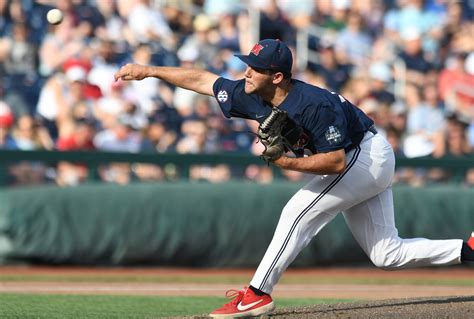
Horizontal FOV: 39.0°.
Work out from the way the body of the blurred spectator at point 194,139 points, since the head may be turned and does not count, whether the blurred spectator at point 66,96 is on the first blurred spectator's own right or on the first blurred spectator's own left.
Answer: on the first blurred spectator's own right

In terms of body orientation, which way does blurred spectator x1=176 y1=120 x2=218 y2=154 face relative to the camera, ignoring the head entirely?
toward the camera

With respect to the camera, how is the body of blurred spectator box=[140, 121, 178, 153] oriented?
toward the camera

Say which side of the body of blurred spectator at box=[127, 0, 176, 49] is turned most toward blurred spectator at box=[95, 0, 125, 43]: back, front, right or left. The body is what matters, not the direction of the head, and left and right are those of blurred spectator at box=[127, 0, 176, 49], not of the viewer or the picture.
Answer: right

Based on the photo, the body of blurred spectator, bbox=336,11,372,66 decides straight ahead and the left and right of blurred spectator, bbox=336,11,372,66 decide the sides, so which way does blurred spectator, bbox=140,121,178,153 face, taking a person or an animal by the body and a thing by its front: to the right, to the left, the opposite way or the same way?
the same way

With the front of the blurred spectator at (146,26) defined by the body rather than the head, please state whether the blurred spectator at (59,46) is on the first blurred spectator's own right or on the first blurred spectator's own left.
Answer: on the first blurred spectator's own right

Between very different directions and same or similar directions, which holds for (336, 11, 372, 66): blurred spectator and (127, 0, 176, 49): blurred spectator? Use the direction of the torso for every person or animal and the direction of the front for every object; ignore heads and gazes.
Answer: same or similar directions

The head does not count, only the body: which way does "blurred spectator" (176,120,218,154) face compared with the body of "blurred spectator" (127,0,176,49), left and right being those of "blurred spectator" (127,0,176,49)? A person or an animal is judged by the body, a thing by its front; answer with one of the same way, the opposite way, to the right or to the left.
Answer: the same way

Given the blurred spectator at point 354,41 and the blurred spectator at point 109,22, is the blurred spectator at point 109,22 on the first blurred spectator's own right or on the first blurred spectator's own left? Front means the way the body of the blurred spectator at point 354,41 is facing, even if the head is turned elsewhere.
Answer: on the first blurred spectator's own right

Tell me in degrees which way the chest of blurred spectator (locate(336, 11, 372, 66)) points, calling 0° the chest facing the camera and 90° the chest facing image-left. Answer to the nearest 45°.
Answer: approximately 0°

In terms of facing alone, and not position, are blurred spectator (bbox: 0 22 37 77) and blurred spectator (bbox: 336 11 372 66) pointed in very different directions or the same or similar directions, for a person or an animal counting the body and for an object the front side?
same or similar directions

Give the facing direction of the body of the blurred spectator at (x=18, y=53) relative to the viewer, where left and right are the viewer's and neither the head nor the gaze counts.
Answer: facing the viewer

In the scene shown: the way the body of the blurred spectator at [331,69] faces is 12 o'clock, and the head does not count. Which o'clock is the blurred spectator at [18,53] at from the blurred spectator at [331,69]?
the blurred spectator at [18,53] is roughly at 2 o'clock from the blurred spectator at [331,69].

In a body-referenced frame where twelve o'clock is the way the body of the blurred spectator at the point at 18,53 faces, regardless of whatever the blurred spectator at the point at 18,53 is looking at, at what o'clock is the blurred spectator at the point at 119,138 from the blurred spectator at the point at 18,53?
the blurred spectator at the point at 119,138 is roughly at 10 o'clock from the blurred spectator at the point at 18,53.

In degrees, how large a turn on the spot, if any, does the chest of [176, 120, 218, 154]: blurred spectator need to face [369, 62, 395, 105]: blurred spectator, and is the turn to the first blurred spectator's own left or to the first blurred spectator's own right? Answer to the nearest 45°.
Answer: approximately 135° to the first blurred spectator's own left

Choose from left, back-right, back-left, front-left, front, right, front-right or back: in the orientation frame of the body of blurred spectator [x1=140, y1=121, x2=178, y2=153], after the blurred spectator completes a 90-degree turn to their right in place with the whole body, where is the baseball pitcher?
left

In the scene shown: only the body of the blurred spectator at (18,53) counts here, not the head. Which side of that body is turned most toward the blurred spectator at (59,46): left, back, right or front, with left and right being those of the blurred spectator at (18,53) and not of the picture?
left
